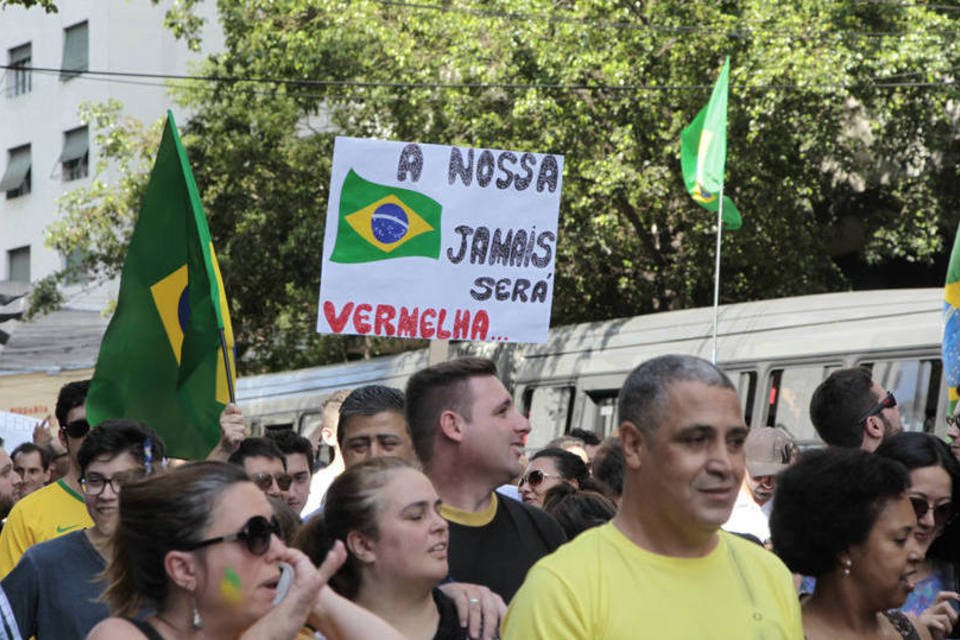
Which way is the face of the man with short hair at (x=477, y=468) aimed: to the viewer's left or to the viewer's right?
to the viewer's right

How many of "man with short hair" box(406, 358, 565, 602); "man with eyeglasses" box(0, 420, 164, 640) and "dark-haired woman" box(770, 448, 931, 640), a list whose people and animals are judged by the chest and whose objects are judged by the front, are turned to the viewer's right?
2

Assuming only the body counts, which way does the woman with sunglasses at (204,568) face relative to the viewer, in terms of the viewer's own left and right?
facing to the right of the viewer

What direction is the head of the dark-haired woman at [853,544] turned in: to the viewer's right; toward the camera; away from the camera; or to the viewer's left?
to the viewer's right

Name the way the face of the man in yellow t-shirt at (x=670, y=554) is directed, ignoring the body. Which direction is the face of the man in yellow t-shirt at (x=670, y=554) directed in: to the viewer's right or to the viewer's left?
to the viewer's right

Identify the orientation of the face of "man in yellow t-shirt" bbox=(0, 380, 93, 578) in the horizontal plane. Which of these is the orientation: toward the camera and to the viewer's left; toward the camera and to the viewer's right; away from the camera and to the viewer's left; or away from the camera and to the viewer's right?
toward the camera and to the viewer's right

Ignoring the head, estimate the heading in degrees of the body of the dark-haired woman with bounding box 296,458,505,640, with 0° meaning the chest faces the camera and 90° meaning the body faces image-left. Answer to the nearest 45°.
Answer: approximately 315°

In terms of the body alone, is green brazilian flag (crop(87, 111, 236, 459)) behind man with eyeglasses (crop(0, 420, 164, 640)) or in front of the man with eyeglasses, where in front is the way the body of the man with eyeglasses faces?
behind

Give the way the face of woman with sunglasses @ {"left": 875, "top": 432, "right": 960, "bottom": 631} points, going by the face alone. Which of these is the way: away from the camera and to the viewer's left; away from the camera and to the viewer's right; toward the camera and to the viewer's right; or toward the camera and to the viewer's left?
toward the camera and to the viewer's left

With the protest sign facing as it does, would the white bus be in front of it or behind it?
behind
